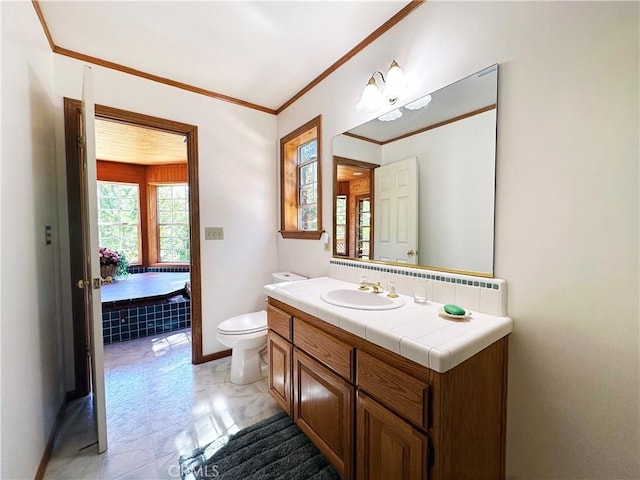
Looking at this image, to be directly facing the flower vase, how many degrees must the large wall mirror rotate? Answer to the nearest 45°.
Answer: approximately 45° to its right

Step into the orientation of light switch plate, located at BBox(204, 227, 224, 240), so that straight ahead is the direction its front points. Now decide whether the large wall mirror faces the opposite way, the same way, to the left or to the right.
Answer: to the right

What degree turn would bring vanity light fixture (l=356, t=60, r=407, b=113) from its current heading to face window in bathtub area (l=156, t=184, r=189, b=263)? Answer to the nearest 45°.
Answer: approximately 90° to its right

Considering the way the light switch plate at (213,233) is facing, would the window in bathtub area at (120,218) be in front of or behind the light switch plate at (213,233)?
behind

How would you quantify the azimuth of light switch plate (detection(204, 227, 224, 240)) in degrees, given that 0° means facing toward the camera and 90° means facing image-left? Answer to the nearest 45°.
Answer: approximately 0°

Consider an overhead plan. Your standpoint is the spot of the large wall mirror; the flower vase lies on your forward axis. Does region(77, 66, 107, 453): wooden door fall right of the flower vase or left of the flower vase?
left

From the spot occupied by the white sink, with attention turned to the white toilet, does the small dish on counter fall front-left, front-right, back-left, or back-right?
back-left
